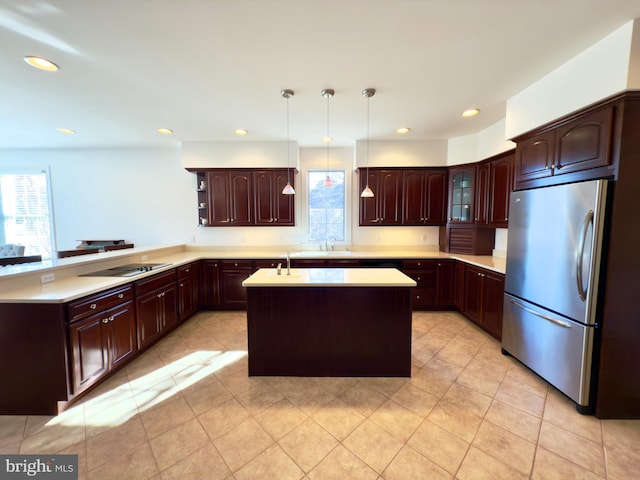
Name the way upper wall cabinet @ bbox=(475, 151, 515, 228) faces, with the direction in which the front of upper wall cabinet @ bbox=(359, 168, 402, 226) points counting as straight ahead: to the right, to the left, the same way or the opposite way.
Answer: to the right

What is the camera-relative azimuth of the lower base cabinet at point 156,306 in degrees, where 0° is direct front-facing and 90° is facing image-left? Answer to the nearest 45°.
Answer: approximately 315°

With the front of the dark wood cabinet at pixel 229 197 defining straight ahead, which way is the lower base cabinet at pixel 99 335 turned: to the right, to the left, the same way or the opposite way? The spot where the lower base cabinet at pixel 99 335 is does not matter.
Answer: to the left

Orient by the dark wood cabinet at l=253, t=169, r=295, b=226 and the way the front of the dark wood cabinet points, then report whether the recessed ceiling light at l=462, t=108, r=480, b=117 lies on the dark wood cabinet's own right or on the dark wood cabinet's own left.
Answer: on the dark wood cabinet's own left

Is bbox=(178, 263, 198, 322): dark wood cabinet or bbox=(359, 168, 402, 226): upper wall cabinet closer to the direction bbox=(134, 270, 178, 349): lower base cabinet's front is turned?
the upper wall cabinet

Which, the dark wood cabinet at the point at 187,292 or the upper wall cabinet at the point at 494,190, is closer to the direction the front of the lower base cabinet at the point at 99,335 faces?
the upper wall cabinet

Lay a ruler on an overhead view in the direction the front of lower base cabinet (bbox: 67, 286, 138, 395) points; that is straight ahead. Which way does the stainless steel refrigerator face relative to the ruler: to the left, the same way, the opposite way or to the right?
the opposite way

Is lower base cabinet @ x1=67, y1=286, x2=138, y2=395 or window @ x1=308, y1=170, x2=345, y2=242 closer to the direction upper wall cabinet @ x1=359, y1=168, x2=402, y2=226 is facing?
the lower base cabinet

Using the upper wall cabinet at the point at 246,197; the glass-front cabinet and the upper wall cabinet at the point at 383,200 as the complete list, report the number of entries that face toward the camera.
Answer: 3

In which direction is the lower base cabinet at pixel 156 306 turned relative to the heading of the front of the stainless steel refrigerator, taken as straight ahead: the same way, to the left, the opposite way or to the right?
the opposite way

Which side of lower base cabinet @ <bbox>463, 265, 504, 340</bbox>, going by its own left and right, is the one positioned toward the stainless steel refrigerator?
left

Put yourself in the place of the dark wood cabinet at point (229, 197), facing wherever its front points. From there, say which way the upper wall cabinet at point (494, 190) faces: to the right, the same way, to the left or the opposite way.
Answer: to the right

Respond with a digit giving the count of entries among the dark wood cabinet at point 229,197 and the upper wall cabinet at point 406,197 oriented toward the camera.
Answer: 2

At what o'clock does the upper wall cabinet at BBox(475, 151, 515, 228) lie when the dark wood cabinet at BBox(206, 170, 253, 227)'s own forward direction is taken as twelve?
The upper wall cabinet is roughly at 10 o'clock from the dark wood cabinet.

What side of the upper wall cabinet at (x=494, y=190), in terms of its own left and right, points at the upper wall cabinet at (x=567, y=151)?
left
